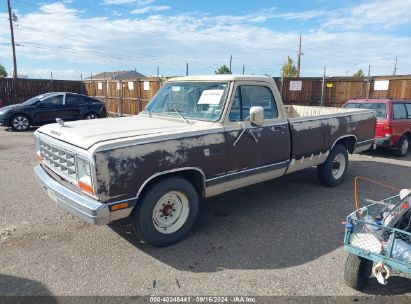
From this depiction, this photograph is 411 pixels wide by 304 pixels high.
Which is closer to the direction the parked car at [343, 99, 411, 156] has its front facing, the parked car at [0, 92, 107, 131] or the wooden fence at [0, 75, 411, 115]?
the wooden fence

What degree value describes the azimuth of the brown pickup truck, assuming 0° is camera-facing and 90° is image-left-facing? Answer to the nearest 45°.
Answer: approximately 45°

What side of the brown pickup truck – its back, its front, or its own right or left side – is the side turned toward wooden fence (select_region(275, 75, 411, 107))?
back

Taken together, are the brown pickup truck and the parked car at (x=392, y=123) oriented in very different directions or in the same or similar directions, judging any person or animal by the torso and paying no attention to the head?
very different directions

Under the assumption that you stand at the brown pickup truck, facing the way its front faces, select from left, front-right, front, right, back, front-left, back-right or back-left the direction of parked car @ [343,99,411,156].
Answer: back

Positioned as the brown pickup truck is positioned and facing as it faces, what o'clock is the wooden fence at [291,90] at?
The wooden fence is roughly at 5 o'clock from the brown pickup truck.

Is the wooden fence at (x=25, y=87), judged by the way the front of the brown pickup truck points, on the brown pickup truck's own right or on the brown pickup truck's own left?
on the brown pickup truck's own right

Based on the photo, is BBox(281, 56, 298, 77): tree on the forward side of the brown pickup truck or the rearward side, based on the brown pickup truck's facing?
on the rearward side

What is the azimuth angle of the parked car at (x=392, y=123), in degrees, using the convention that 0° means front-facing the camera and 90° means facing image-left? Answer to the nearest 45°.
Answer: approximately 225°

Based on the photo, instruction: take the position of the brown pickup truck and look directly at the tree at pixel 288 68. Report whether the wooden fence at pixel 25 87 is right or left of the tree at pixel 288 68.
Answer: left

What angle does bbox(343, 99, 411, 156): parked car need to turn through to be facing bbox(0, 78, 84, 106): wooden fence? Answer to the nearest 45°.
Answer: approximately 135° to its left

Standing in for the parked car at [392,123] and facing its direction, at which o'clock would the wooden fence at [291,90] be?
The wooden fence is roughly at 9 o'clock from the parked car.

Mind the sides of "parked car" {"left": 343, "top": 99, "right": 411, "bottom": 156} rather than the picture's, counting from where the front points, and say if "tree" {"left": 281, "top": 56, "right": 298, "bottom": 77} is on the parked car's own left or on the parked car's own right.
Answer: on the parked car's own left
